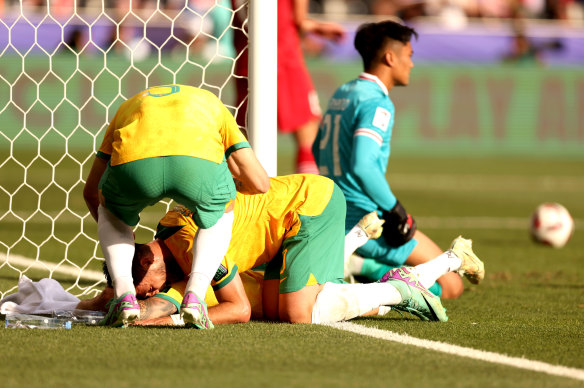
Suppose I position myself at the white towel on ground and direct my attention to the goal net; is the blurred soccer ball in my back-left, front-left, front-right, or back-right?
front-right

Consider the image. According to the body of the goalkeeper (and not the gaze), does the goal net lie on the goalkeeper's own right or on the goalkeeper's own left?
on the goalkeeper's own left

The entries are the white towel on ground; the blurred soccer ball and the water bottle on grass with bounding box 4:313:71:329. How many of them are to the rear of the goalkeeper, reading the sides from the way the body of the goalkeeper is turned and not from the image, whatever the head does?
2

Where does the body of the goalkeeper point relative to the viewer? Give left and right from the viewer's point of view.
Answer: facing away from the viewer and to the right of the viewer

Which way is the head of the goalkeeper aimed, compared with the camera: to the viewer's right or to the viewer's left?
to the viewer's right

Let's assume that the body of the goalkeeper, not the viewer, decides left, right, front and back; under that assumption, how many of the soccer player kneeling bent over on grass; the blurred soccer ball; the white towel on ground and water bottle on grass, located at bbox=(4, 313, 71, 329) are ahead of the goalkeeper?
1

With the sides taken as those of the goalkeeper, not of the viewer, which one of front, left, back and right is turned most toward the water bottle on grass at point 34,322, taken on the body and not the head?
back

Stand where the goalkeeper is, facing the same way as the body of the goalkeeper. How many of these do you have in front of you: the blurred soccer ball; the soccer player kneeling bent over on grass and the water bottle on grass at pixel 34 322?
1

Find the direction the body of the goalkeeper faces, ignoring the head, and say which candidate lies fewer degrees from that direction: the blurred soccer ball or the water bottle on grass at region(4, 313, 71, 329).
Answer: the blurred soccer ball

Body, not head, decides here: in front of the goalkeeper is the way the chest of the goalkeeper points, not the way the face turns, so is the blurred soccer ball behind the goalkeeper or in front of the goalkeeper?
in front

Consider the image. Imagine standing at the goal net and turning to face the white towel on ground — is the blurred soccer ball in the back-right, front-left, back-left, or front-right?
back-left

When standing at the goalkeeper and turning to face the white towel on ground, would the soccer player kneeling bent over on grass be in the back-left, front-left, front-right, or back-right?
front-left

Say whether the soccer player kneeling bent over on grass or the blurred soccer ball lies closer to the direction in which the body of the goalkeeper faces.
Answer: the blurred soccer ball

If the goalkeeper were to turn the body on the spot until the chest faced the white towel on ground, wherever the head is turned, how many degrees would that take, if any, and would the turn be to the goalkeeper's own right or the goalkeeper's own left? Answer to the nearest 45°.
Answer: approximately 180°
